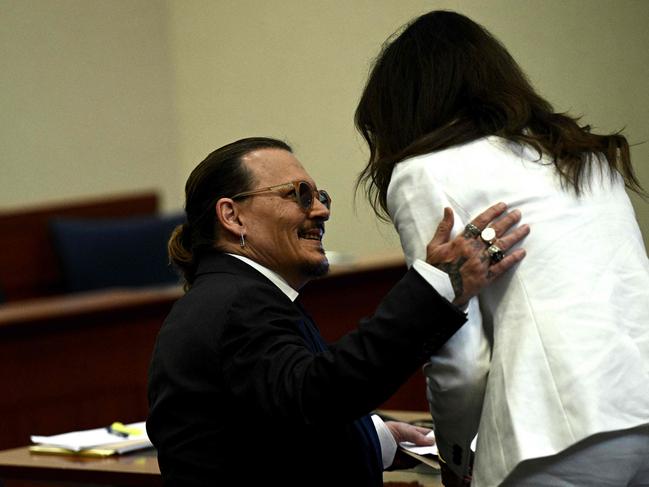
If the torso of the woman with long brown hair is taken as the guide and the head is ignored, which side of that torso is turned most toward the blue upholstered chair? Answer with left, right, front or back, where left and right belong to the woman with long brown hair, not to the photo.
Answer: front

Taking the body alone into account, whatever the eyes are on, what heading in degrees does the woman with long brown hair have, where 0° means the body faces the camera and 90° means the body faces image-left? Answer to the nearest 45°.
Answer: approximately 135°

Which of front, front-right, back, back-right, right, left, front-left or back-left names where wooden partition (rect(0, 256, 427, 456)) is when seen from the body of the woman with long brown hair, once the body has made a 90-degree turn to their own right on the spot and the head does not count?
left

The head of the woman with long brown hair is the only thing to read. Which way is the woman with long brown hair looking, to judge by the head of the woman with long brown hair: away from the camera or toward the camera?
away from the camera
